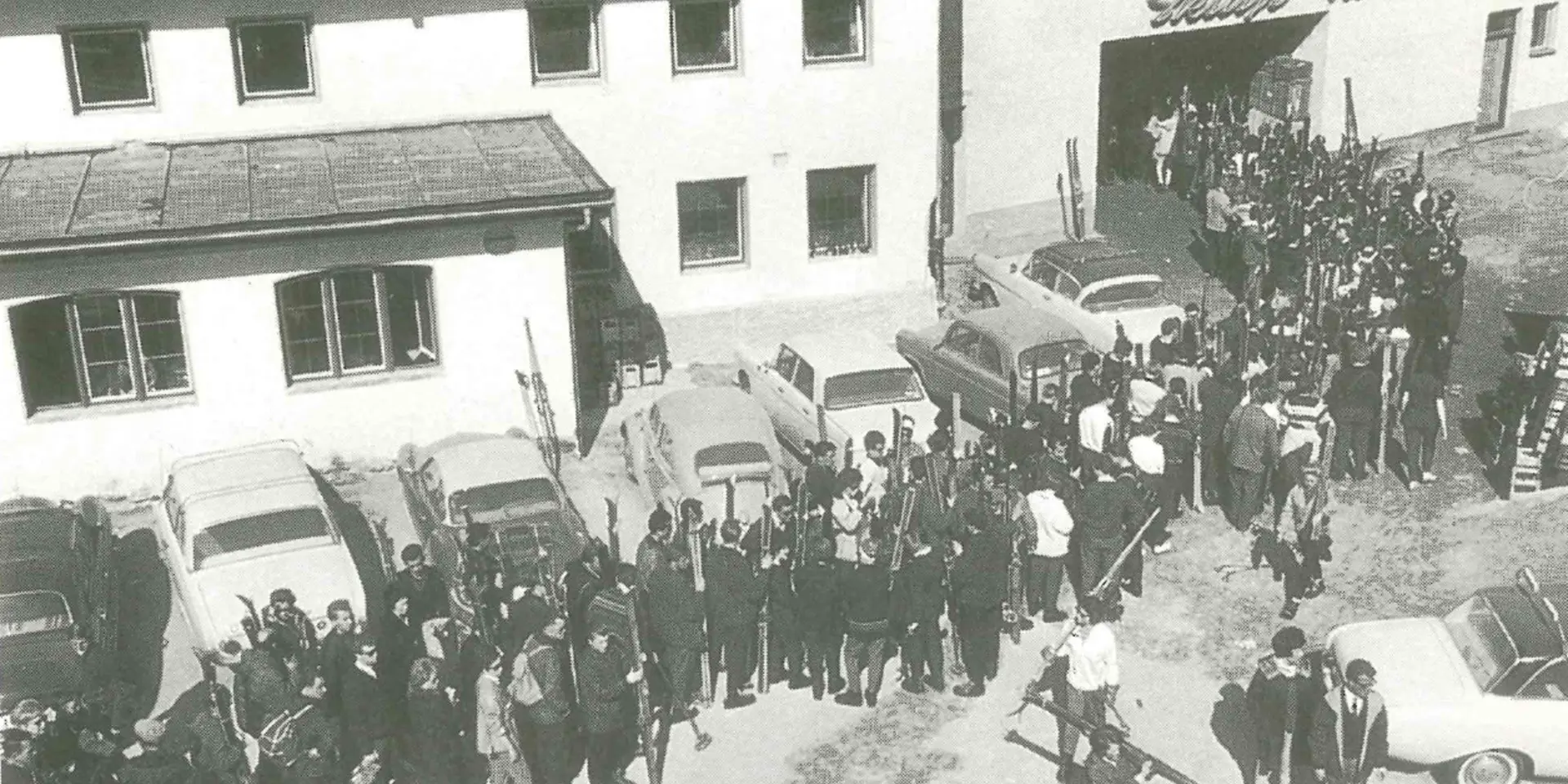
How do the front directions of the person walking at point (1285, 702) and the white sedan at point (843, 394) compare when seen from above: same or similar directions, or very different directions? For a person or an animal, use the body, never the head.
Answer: very different directions

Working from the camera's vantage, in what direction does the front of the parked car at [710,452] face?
facing away from the viewer and to the left of the viewer

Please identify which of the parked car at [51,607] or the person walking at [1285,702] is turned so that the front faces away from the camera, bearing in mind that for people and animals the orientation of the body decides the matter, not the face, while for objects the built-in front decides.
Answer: the parked car

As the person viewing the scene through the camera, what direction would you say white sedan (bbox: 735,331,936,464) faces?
facing away from the viewer and to the left of the viewer

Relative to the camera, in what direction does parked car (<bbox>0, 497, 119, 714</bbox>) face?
facing away from the viewer

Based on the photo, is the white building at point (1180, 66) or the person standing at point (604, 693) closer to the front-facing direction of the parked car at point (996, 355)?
the white building

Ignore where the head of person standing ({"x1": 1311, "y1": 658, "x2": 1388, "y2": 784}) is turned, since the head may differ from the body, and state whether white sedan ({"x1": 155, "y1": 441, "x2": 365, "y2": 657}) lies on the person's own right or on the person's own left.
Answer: on the person's own right

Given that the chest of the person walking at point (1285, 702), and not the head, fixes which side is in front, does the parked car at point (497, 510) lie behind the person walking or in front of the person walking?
behind

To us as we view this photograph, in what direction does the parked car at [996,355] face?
facing away from the viewer and to the left of the viewer

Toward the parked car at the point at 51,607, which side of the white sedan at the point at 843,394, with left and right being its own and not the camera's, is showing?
left
